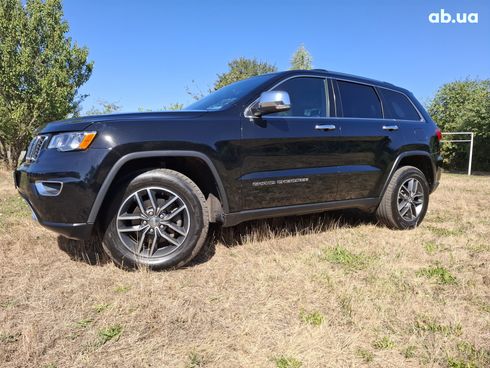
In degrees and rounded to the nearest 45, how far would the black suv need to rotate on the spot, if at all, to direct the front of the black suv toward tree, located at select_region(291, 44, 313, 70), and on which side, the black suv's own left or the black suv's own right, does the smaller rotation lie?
approximately 135° to the black suv's own right

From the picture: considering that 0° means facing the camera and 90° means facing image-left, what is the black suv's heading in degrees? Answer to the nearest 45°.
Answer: approximately 45°

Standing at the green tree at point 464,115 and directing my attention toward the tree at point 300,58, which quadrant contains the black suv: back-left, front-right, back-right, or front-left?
back-left

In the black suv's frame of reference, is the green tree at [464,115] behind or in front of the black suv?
behind

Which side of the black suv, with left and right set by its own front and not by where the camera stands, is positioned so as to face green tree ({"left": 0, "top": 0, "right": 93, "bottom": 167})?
right
